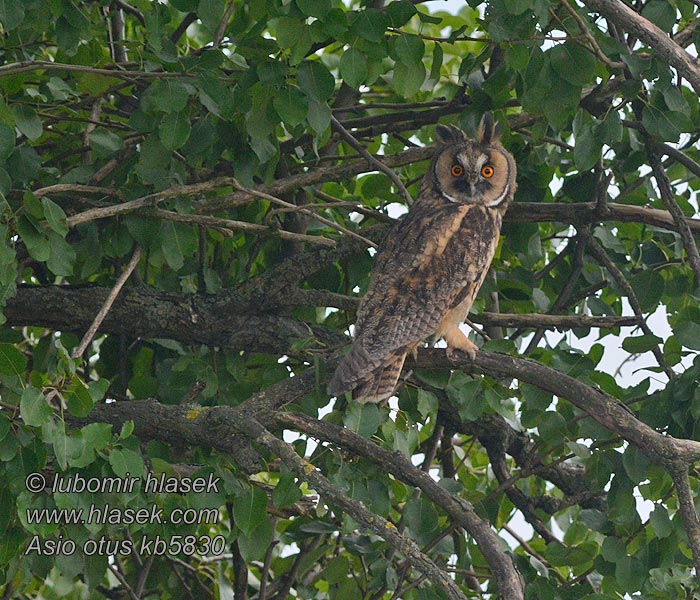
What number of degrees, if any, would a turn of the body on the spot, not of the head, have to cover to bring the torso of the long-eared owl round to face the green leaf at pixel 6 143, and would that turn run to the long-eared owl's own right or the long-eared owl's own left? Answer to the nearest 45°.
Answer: approximately 135° to the long-eared owl's own right

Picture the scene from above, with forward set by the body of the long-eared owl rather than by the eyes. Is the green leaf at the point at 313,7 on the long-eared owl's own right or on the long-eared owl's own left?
on the long-eared owl's own right
